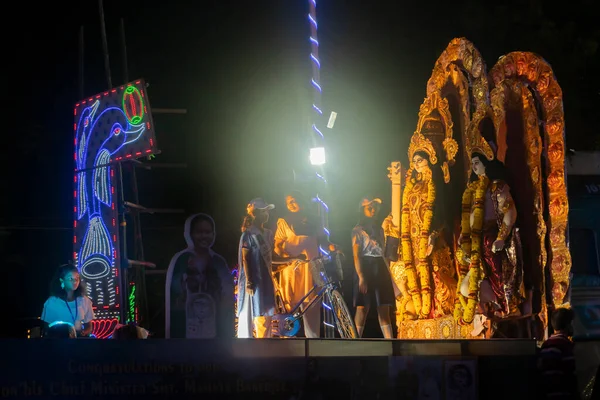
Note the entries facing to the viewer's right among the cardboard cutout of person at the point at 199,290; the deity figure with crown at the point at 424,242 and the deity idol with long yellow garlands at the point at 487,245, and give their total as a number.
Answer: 0

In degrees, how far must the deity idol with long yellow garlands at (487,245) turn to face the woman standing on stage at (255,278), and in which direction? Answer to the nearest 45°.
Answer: approximately 45° to its right

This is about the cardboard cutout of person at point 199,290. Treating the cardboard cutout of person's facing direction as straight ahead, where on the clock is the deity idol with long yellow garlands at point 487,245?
The deity idol with long yellow garlands is roughly at 8 o'clock from the cardboard cutout of person.

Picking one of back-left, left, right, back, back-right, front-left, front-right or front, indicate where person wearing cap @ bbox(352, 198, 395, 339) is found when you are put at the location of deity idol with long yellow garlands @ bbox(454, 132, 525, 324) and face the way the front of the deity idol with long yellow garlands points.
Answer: right

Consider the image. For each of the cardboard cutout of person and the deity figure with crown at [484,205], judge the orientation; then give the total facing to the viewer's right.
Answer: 0

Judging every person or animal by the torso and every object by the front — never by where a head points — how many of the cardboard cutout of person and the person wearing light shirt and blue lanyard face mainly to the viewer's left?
0

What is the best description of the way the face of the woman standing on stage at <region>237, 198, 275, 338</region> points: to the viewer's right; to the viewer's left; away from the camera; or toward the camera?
to the viewer's right

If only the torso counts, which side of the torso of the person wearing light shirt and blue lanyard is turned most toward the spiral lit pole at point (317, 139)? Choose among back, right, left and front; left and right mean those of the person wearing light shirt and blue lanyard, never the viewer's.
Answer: left

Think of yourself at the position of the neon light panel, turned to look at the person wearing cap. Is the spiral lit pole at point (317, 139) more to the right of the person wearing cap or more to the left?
left

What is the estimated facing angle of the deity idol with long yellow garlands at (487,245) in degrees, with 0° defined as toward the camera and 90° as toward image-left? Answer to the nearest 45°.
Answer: approximately 45°

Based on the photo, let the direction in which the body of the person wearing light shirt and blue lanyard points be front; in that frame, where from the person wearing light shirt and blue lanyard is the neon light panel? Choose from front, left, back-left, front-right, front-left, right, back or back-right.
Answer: back-left

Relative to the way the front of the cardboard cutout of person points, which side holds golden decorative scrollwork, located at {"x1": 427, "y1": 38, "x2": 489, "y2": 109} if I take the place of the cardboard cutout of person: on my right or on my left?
on my left

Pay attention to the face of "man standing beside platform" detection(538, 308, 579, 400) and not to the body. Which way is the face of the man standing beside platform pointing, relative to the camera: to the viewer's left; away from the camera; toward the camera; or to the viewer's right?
away from the camera

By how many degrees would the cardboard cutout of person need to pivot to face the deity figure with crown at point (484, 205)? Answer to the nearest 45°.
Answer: approximately 135° to its left

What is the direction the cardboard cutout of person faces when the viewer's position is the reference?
facing the viewer
